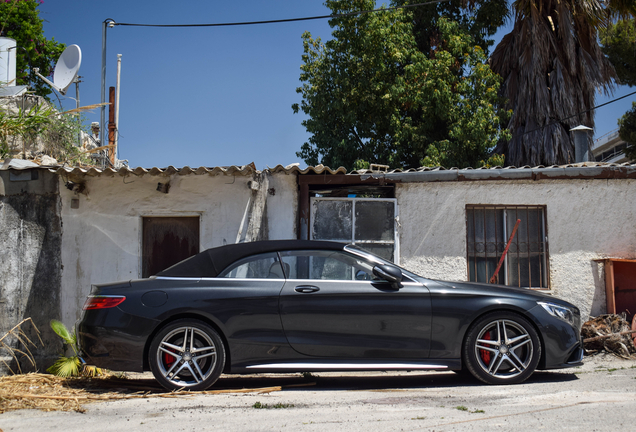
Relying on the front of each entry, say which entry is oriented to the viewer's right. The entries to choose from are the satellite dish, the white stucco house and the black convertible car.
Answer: the black convertible car

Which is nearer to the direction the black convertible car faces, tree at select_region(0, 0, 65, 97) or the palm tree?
the palm tree

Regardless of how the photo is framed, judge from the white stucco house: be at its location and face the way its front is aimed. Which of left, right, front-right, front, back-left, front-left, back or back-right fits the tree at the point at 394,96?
back

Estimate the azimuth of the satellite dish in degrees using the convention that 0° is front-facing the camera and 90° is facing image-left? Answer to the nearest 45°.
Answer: approximately 45°

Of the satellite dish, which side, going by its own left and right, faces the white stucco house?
left

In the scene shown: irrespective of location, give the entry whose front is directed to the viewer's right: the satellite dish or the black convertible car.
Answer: the black convertible car

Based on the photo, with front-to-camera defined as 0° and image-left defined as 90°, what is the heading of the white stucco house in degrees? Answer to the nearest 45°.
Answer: approximately 0°

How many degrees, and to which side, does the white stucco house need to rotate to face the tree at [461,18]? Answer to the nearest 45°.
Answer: approximately 180°

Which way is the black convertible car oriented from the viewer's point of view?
to the viewer's right

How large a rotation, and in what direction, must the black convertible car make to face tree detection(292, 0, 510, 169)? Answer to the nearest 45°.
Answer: approximately 90° to its left

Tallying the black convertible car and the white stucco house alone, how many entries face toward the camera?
1

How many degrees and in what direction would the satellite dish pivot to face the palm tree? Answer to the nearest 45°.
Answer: approximately 135° to its left

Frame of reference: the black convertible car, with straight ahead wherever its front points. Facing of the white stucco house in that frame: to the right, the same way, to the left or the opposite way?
to the right

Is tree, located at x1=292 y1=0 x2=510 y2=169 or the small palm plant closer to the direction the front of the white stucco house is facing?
the small palm plant
